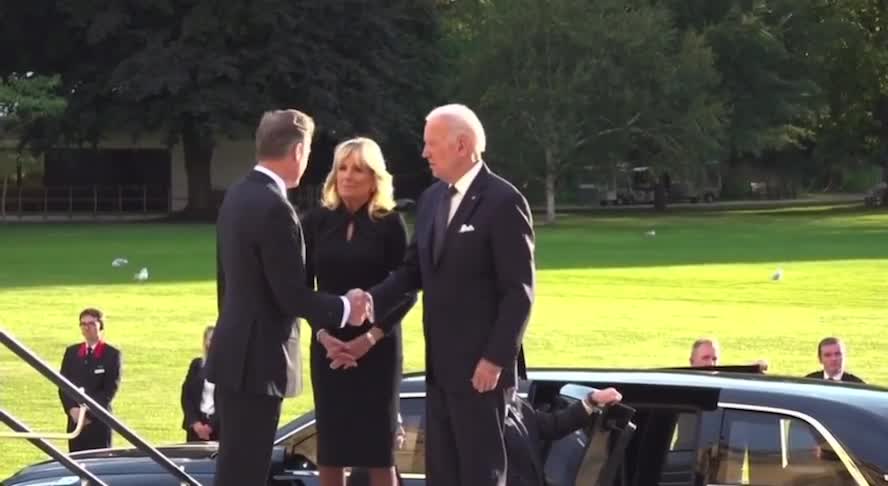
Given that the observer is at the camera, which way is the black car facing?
facing to the left of the viewer

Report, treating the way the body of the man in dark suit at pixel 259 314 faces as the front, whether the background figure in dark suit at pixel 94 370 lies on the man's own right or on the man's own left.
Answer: on the man's own left

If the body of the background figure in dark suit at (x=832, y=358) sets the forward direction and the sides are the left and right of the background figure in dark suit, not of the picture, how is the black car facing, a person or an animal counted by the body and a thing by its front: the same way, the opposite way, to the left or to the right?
to the right

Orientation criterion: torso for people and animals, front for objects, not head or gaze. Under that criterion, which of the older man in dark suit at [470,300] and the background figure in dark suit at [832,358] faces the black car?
the background figure in dark suit

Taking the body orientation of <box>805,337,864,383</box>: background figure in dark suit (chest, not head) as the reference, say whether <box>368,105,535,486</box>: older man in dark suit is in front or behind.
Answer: in front

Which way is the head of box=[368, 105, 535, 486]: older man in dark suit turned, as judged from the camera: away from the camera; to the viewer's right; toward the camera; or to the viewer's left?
to the viewer's left

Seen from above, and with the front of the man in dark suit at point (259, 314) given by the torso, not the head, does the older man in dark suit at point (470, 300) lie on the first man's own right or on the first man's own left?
on the first man's own right

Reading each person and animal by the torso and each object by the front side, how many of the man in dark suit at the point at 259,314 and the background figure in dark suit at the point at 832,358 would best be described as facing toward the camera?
1

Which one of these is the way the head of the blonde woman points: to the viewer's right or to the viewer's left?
to the viewer's left
